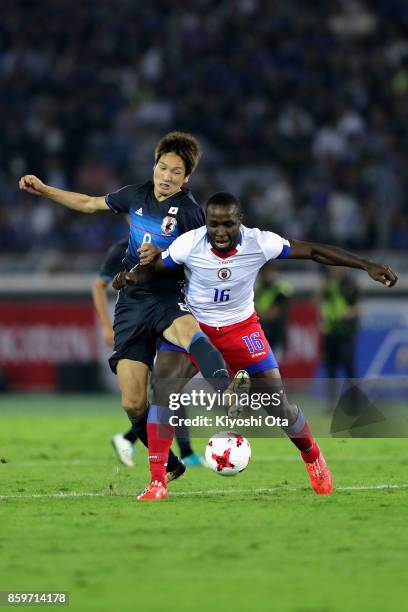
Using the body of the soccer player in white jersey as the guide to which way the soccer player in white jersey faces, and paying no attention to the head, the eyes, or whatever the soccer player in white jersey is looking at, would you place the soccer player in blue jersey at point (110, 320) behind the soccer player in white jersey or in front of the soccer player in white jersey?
behind

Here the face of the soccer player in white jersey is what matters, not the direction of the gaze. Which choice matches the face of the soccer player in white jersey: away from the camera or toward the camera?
toward the camera

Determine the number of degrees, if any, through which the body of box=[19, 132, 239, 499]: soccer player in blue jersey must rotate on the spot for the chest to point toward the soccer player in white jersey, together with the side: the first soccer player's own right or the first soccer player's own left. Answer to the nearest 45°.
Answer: approximately 90° to the first soccer player's own left

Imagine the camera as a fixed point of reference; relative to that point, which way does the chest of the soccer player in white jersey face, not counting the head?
toward the camera

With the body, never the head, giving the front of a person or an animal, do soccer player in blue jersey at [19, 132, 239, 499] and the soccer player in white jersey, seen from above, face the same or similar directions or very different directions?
same or similar directions

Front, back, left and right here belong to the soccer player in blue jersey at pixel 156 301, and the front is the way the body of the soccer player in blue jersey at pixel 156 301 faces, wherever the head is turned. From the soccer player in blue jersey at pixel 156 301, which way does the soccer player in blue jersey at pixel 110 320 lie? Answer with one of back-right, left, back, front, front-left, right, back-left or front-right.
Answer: back

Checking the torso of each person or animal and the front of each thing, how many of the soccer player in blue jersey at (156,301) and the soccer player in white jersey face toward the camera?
2
